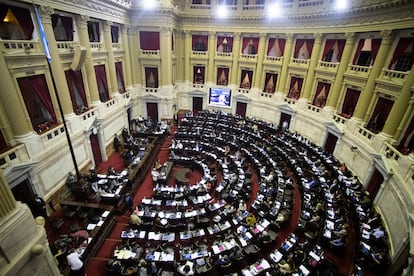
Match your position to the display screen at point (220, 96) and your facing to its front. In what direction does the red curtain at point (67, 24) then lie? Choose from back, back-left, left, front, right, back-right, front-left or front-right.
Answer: front-right

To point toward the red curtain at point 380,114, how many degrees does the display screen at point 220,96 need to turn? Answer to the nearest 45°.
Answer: approximately 45° to its left

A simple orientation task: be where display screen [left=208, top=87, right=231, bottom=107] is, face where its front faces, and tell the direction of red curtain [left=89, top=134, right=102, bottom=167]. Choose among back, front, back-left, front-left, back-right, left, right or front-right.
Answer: front-right

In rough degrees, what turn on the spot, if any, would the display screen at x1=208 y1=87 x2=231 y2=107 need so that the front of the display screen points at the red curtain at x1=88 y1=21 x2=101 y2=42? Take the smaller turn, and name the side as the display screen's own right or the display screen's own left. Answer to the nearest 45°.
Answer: approximately 45° to the display screen's own right

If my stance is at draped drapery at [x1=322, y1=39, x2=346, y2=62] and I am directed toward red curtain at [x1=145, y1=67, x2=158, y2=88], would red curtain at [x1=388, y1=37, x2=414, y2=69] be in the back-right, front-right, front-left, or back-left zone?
back-left

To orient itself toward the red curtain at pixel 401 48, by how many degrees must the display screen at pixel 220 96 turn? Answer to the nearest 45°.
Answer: approximately 45° to its left

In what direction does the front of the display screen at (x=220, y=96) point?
toward the camera

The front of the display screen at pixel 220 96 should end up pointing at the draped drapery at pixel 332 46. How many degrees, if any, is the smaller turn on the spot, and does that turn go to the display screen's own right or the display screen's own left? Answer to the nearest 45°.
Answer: approximately 45° to the display screen's own left

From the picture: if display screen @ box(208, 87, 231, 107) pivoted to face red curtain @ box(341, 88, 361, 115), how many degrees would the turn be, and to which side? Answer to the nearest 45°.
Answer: approximately 45° to its left

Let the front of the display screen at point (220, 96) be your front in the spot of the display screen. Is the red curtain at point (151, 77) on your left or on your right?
on your right

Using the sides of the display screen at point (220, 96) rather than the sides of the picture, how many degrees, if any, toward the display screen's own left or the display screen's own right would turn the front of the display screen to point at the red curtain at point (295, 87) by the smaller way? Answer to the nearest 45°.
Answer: approximately 45° to the display screen's own left

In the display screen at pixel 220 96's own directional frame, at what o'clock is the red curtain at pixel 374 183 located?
The red curtain is roughly at 11 o'clock from the display screen.

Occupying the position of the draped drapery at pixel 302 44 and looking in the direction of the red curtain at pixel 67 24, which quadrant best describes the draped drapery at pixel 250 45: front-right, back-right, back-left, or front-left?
front-right

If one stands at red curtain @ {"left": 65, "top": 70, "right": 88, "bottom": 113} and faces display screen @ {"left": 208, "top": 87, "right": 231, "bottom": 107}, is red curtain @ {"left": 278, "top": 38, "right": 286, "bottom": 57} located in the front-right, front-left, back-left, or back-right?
front-right

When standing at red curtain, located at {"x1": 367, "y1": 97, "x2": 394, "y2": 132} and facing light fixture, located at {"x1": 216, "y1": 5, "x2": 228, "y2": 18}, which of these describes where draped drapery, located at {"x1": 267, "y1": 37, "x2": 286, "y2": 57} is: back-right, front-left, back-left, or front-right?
front-right
